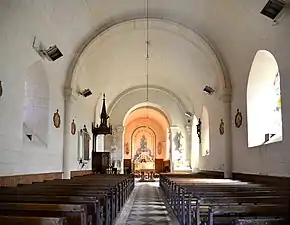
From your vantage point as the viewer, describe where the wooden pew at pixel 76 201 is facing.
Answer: facing away from the viewer

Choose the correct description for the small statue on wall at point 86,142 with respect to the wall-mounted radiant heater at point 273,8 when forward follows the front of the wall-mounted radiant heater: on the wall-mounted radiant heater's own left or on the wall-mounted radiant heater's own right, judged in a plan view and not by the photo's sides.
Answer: on the wall-mounted radiant heater's own right

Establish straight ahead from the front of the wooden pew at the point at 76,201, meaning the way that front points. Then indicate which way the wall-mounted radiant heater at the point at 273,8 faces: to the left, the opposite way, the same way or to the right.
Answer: to the left

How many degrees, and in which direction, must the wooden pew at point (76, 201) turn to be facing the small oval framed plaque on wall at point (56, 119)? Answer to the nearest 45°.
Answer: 0° — it already faces it

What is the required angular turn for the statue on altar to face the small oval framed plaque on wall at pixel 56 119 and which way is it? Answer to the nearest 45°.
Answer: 0° — it already faces it

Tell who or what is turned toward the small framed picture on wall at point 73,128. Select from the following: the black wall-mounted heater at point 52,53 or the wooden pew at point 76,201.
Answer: the wooden pew

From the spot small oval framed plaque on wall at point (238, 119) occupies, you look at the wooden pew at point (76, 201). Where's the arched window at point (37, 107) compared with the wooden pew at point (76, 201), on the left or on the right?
right

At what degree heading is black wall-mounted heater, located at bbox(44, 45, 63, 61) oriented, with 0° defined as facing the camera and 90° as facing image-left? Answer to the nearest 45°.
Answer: approximately 315°
